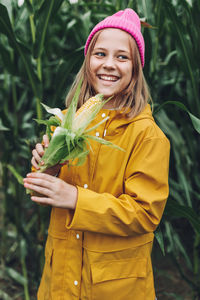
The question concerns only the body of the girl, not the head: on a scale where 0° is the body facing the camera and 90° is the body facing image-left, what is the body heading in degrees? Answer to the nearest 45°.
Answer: approximately 45°
